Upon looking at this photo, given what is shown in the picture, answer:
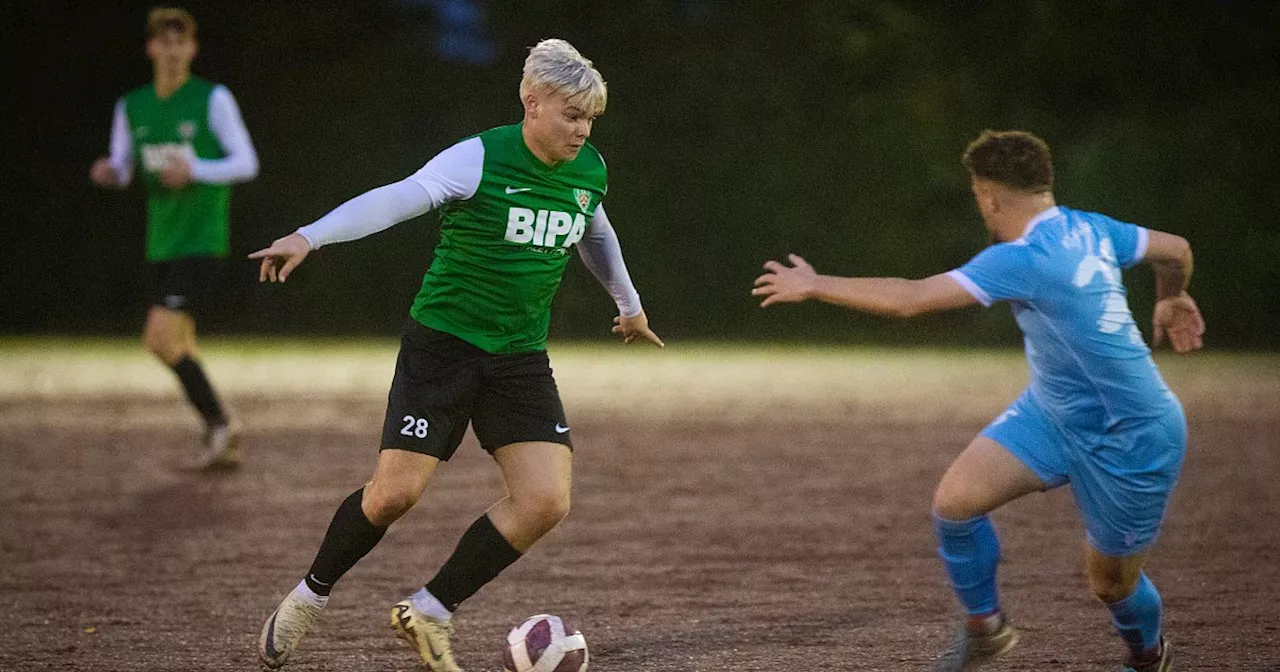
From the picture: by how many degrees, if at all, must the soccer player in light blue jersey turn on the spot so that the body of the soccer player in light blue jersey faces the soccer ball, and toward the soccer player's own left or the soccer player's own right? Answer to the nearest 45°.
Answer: approximately 45° to the soccer player's own left

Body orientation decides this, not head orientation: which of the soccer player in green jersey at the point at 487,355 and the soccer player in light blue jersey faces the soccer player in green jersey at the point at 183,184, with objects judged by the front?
the soccer player in light blue jersey

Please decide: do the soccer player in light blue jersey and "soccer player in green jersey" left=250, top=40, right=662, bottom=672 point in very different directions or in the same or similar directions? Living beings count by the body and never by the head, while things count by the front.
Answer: very different directions

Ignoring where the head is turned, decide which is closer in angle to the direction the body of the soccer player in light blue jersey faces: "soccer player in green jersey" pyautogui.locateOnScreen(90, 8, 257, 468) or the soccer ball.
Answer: the soccer player in green jersey

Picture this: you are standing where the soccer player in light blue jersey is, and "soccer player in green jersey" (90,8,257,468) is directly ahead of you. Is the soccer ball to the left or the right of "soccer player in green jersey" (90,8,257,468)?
left

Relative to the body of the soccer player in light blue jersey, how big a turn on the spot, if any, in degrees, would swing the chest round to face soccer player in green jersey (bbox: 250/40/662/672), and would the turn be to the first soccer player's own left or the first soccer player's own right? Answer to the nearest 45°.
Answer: approximately 45° to the first soccer player's own left

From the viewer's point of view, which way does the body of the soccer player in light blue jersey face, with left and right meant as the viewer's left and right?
facing away from the viewer and to the left of the viewer

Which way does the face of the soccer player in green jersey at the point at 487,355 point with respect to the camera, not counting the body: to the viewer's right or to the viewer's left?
to the viewer's right

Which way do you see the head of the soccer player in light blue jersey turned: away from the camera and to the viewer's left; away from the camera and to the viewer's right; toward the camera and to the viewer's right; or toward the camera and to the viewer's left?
away from the camera and to the viewer's left

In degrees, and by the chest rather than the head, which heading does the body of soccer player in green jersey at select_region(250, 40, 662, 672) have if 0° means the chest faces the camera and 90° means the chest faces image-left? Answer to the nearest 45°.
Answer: approximately 315°

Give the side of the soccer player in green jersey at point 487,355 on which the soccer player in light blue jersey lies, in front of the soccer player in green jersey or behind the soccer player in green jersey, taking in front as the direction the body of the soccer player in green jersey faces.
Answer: in front

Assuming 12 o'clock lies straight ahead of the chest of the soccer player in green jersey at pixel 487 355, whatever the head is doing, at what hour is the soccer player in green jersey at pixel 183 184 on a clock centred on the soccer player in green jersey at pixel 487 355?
the soccer player in green jersey at pixel 183 184 is roughly at 7 o'clock from the soccer player in green jersey at pixel 487 355.
